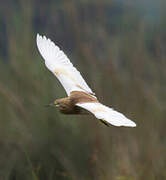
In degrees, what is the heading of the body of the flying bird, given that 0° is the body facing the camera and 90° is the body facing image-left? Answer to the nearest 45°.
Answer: approximately 90°
